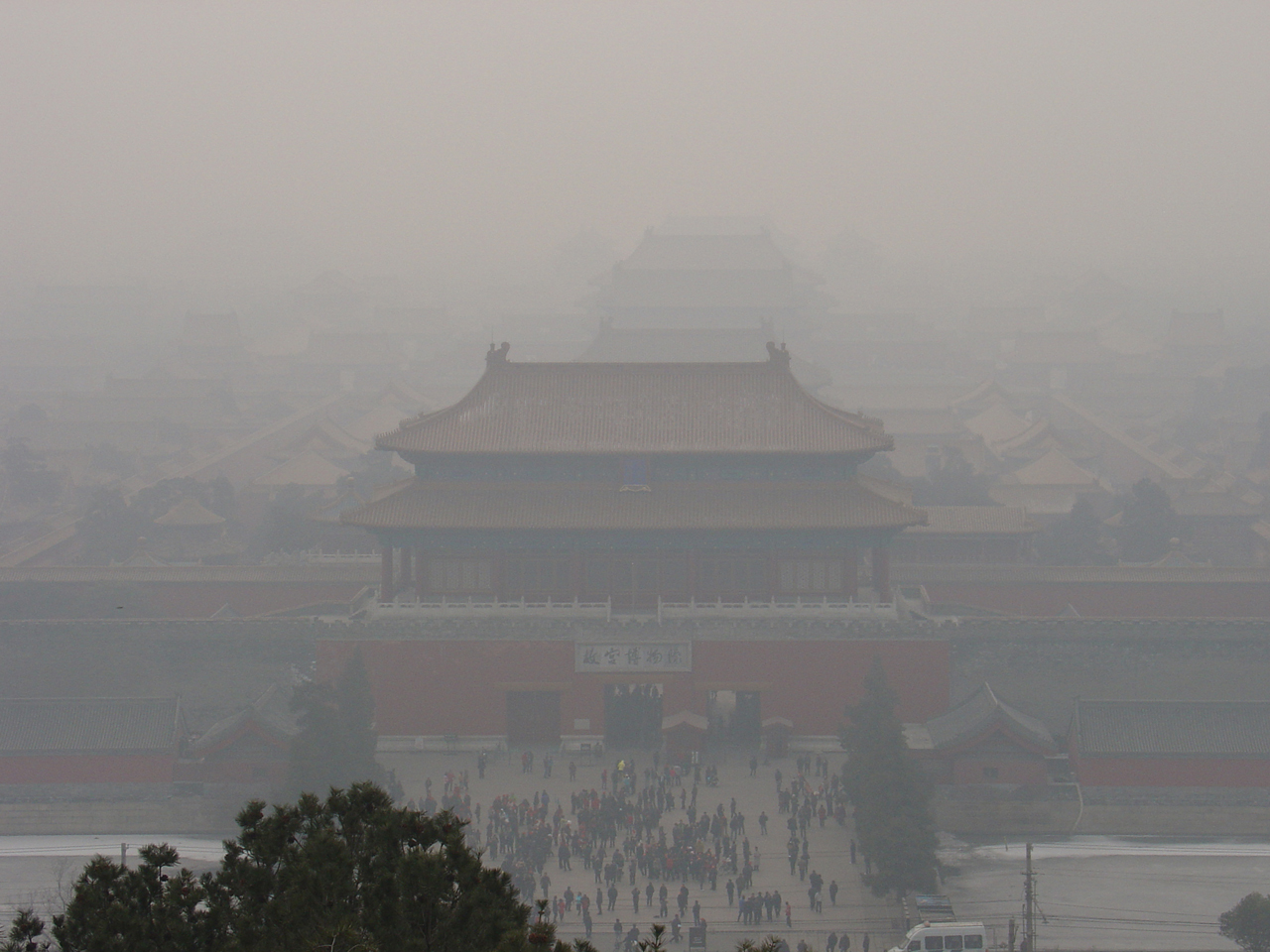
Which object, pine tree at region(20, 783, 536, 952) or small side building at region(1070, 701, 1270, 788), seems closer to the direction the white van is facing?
the pine tree

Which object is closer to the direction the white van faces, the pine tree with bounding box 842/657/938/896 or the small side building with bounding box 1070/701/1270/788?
the pine tree

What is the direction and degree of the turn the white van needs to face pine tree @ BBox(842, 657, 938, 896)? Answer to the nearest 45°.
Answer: approximately 90° to its right

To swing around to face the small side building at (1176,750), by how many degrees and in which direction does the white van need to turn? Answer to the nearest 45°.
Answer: approximately 135° to its right

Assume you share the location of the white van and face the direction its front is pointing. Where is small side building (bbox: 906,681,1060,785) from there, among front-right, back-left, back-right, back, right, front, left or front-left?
right

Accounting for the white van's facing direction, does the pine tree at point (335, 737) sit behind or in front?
in front

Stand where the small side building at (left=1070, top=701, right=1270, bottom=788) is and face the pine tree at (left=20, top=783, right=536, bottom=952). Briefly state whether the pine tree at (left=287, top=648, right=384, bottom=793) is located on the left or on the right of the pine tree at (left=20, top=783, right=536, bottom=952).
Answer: right

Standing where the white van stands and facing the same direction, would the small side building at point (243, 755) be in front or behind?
in front

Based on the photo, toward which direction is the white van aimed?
to the viewer's left
